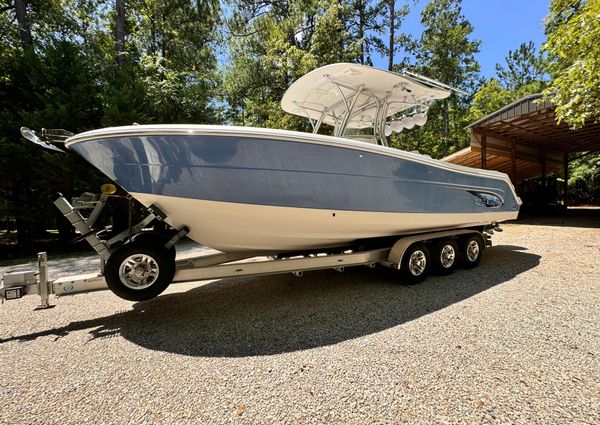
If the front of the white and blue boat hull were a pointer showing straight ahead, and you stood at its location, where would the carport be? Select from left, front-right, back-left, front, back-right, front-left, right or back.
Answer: back

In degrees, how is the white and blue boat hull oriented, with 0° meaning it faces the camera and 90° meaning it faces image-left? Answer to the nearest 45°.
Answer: approximately 45°
